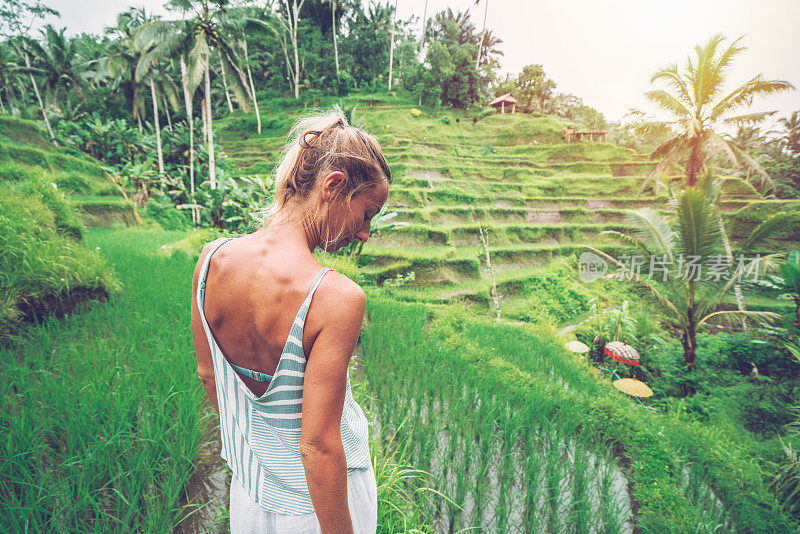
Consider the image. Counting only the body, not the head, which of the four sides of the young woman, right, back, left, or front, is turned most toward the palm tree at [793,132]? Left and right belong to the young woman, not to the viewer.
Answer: front

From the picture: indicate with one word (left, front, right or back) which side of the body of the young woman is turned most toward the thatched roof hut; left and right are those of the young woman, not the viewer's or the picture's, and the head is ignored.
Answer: front

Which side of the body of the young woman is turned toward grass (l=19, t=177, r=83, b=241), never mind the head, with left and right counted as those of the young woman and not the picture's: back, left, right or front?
left

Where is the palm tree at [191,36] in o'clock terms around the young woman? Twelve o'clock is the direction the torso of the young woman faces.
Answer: The palm tree is roughly at 10 o'clock from the young woman.

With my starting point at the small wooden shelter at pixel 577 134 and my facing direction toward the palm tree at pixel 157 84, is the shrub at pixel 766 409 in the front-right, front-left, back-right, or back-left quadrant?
front-left

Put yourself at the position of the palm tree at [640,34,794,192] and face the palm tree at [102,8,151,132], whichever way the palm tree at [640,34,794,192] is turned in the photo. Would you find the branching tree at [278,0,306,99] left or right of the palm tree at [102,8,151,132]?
right

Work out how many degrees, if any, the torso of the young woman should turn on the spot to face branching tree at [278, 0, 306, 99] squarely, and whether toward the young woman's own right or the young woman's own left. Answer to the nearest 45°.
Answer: approximately 45° to the young woman's own left

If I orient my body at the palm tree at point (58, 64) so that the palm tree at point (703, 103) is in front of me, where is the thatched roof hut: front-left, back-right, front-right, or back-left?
front-left

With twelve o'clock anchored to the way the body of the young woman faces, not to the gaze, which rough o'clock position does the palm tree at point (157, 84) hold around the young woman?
The palm tree is roughly at 10 o'clock from the young woman.

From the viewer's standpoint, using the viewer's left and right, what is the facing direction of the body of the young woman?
facing away from the viewer and to the right of the viewer

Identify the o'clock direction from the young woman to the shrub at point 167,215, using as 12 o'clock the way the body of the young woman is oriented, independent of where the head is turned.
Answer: The shrub is roughly at 10 o'clock from the young woman.
